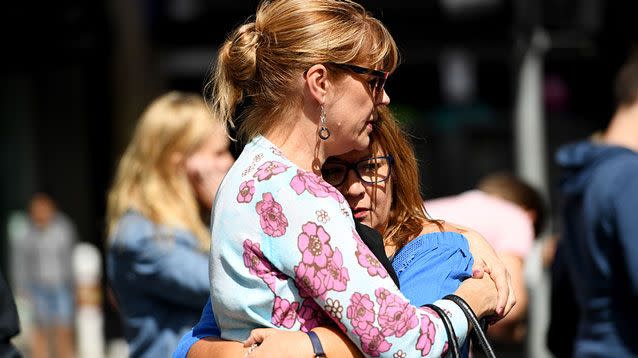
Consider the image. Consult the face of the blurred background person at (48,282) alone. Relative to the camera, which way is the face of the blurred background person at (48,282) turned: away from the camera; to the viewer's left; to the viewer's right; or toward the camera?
toward the camera

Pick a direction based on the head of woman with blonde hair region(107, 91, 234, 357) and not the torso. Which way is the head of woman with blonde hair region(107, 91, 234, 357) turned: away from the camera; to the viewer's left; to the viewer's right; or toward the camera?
to the viewer's right

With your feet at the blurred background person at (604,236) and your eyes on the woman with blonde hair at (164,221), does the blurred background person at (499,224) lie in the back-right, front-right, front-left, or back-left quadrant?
front-right

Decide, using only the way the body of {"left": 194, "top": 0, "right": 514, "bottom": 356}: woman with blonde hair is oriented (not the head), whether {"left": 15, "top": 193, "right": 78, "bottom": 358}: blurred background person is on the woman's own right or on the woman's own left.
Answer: on the woman's own left

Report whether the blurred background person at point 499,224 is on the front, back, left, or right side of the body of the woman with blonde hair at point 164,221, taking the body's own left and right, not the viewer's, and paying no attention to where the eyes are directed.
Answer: front

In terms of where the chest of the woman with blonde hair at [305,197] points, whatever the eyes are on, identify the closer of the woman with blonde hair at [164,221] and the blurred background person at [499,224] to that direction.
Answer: the blurred background person

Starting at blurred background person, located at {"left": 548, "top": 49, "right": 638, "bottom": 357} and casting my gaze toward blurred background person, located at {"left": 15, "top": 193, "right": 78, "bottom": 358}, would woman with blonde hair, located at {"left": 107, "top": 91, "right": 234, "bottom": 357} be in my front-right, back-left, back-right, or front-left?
front-left

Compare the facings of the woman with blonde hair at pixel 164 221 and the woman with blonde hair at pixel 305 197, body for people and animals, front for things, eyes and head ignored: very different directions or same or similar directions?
same or similar directions

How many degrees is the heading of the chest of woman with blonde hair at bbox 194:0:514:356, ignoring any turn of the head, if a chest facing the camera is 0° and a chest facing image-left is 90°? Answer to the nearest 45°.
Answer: approximately 270°

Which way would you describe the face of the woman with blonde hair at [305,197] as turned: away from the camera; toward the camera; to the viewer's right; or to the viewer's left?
to the viewer's right

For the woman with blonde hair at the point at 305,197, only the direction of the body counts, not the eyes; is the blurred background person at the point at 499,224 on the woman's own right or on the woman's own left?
on the woman's own left

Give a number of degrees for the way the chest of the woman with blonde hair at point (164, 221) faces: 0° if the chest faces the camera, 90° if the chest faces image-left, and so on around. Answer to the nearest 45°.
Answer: approximately 270°

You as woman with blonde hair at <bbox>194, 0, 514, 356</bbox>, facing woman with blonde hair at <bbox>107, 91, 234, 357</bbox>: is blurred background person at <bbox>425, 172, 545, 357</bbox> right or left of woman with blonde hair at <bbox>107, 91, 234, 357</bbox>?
right
